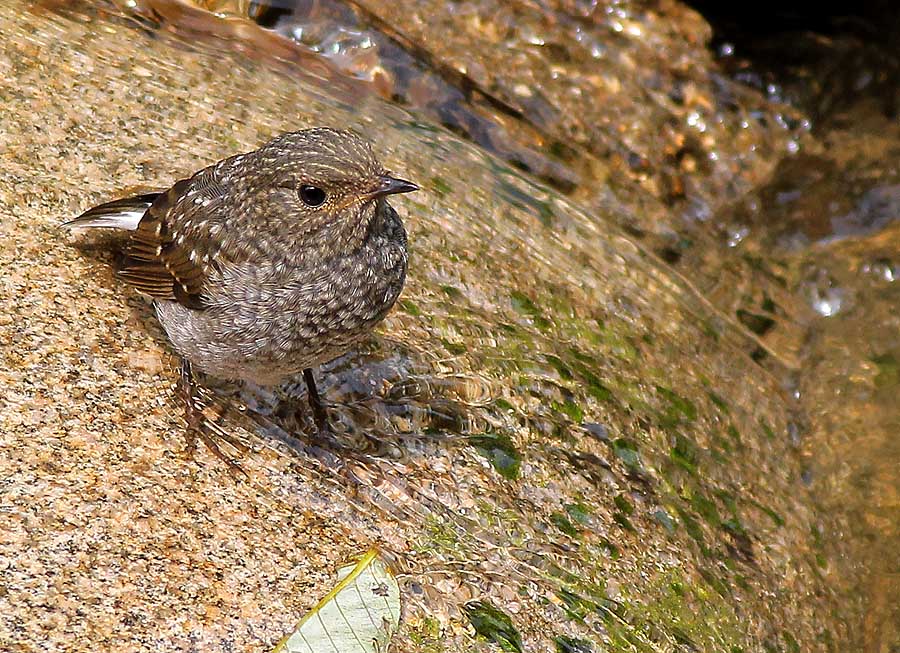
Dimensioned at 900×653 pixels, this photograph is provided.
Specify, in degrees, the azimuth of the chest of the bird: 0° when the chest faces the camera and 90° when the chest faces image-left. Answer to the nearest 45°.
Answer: approximately 315°
